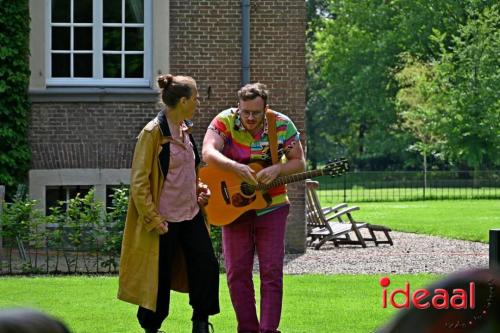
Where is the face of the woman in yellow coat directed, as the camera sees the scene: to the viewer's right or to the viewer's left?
to the viewer's right

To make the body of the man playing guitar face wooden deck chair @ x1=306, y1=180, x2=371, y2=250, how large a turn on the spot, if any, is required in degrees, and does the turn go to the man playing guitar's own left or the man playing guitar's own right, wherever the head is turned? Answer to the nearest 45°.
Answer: approximately 180°

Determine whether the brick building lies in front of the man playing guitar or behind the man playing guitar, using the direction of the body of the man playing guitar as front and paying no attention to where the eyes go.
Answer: behind

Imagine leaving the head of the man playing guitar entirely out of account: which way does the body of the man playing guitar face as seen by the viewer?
toward the camera

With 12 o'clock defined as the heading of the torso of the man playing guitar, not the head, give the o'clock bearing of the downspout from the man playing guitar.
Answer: The downspout is roughly at 6 o'clock from the man playing guitar.

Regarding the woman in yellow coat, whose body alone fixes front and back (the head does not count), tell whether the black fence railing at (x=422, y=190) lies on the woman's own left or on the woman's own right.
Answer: on the woman's own left

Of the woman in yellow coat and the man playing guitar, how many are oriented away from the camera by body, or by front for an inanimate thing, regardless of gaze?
0

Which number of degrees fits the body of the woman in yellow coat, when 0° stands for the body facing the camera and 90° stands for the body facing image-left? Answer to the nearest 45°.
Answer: approximately 315°

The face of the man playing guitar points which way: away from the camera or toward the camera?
toward the camera

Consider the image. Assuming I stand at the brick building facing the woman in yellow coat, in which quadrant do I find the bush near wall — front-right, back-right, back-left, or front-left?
front-right

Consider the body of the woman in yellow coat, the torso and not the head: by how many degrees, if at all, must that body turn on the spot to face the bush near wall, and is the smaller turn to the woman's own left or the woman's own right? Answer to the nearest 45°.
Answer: approximately 135° to the woman's own left
